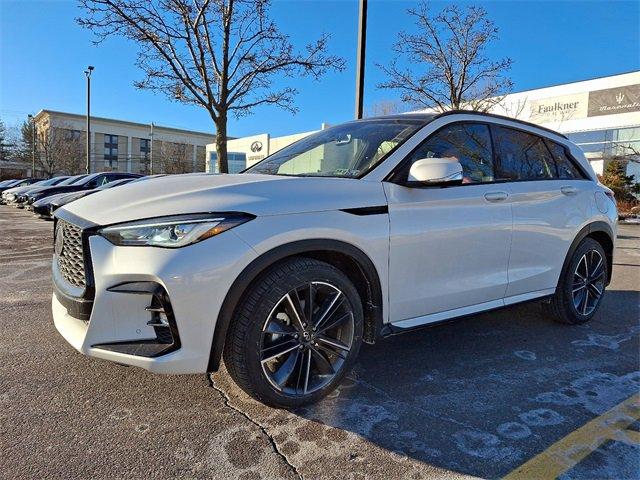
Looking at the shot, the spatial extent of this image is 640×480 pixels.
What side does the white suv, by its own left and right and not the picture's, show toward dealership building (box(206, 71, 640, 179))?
back

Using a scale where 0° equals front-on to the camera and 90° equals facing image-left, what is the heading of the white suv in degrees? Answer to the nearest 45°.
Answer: approximately 45°

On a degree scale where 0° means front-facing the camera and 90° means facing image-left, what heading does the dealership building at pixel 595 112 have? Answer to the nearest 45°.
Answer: approximately 45°

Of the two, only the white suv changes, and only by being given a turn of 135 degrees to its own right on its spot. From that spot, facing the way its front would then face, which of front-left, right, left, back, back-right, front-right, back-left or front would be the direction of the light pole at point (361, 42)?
front

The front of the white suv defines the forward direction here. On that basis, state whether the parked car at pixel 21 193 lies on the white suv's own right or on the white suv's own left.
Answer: on the white suv's own right

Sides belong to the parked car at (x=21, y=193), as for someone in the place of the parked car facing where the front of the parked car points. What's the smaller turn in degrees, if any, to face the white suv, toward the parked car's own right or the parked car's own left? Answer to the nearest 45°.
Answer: approximately 45° to the parked car's own left
